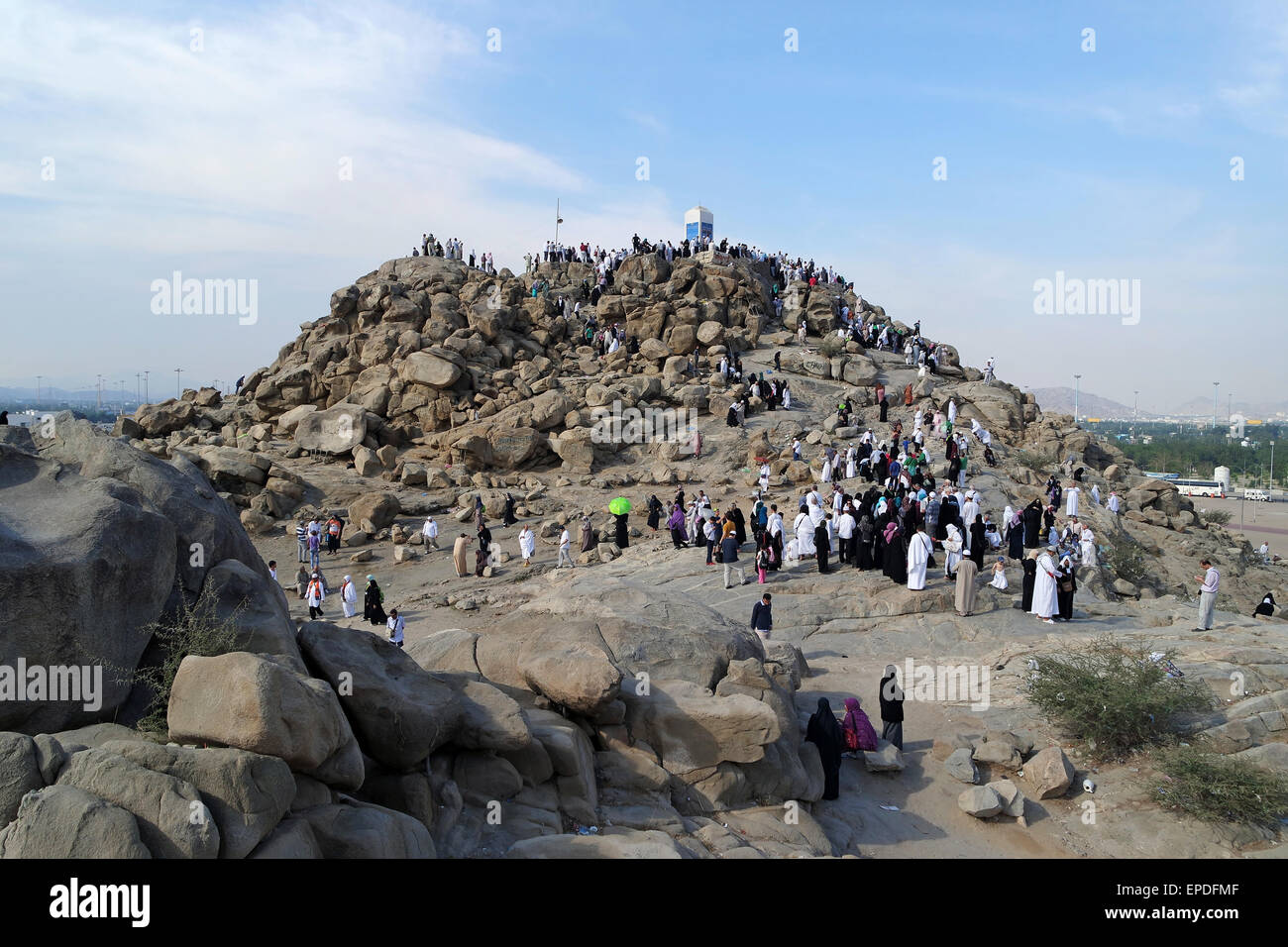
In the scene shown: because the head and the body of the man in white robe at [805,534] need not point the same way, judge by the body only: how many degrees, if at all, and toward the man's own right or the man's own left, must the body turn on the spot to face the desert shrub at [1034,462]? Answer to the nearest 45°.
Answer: approximately 45° to the man's own right

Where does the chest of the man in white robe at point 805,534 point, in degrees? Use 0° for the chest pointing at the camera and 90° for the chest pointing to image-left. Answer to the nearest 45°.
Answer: approximately 180°

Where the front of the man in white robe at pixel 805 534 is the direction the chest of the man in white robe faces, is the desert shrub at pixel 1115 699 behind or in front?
behind

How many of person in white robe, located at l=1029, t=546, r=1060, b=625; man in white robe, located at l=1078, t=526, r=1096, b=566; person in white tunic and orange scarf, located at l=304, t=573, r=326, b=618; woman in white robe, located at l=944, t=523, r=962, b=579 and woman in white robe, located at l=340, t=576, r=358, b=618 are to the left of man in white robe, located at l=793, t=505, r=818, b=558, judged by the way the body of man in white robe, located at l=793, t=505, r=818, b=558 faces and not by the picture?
2

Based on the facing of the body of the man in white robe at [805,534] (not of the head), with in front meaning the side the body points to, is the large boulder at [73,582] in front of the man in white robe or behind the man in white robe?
behind

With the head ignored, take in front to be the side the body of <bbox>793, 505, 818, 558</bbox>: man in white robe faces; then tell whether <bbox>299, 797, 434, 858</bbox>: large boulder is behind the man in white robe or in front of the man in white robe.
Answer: behind

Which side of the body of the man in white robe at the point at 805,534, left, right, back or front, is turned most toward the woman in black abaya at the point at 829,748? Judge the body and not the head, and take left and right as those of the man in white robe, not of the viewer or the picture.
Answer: back

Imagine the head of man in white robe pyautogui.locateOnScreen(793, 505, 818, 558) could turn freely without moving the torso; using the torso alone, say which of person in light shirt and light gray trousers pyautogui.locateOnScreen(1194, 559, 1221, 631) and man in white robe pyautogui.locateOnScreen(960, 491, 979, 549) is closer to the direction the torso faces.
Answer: the man in white robe

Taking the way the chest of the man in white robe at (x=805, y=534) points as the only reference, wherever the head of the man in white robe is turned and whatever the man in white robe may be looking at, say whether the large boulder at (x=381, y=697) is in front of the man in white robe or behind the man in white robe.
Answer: behind

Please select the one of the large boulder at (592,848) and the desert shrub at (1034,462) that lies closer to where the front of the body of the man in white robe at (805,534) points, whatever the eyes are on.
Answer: the desert shrub

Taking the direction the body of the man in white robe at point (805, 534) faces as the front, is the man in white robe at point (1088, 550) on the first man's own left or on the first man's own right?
on the first man's own right

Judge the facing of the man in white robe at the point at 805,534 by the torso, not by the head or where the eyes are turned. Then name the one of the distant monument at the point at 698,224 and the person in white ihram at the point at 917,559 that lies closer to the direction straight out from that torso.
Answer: the distant monument

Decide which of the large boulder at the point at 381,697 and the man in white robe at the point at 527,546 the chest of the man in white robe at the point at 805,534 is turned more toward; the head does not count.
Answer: the man in white robe
